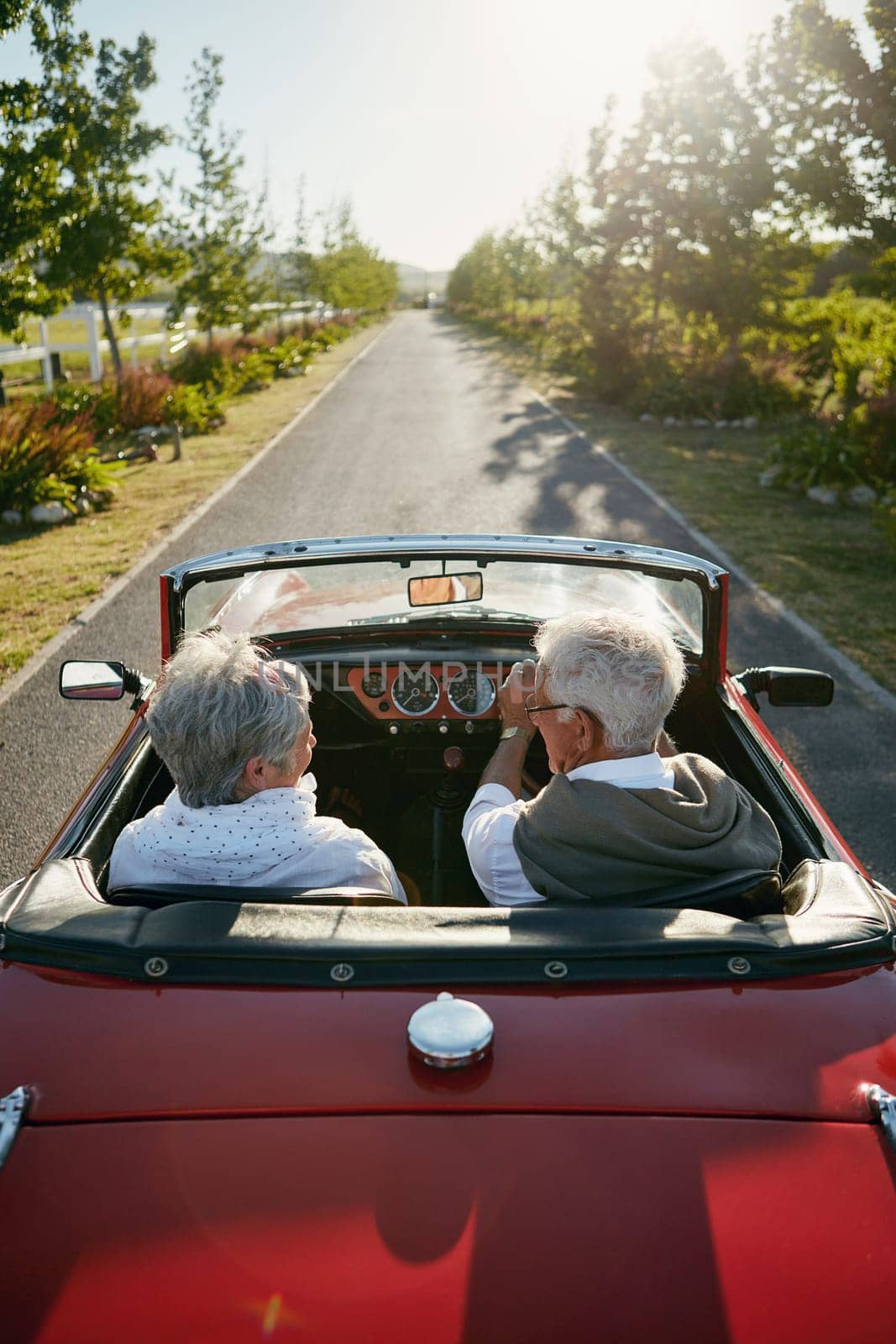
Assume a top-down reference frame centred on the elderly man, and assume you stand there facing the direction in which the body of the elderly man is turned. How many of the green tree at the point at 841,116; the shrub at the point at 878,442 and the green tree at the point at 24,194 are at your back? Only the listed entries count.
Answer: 0

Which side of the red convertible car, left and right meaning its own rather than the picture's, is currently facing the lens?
back

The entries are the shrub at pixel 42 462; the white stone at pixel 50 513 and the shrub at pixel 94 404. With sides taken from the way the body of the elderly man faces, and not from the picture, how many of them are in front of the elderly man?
3

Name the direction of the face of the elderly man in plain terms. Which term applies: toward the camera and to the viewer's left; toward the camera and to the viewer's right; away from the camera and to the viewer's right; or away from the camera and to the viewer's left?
away from the camera and to the viewer's left

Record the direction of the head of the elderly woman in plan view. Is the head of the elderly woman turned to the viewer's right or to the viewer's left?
to the viewer's right

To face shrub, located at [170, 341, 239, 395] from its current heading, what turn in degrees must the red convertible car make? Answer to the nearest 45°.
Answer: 0° — it already faces it

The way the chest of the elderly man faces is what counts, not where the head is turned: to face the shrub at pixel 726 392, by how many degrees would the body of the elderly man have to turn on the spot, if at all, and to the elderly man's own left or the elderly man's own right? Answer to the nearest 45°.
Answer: approximately 45° to the elderly man's own right

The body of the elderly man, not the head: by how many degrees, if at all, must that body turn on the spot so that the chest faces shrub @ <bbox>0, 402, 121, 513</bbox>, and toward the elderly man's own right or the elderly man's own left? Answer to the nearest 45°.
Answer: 0° — they already face it

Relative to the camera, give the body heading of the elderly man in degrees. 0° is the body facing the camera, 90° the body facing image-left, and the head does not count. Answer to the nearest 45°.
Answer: approximately 135°

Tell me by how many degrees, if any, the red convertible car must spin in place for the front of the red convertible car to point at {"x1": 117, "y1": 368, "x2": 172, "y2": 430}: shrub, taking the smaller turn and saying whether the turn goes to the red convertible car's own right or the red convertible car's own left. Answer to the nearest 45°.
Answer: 0° — it already faces it

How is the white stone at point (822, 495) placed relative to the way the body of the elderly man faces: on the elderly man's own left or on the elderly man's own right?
on the elderly man's own right
